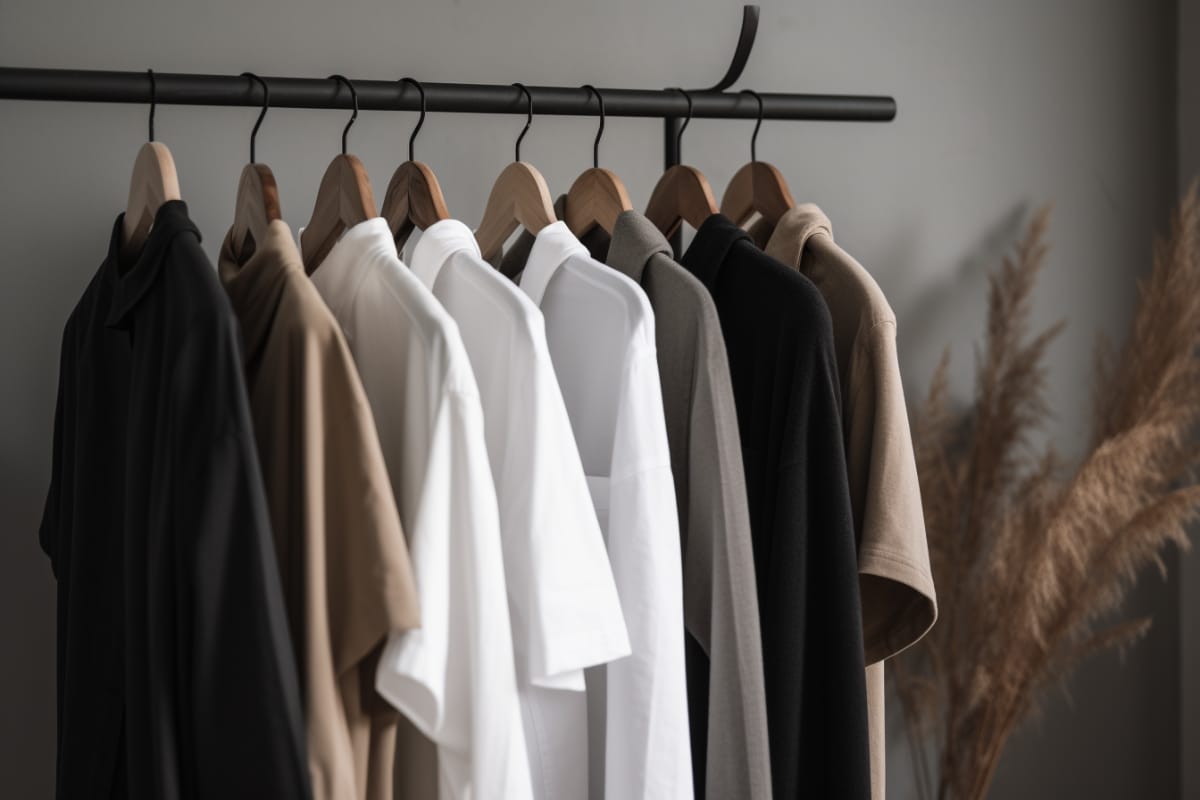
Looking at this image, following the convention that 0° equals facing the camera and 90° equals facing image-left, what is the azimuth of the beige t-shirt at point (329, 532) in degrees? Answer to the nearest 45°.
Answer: approximately 45°

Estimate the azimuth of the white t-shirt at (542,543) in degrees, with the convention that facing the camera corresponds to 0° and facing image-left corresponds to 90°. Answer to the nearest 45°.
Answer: approximately 45°

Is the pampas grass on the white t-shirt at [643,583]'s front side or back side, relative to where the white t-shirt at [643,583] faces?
on the back side

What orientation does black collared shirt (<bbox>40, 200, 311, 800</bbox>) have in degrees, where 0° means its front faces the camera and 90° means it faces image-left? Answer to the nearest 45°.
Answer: approximately 45°

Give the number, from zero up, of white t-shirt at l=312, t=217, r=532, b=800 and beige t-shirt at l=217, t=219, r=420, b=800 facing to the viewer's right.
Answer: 0
